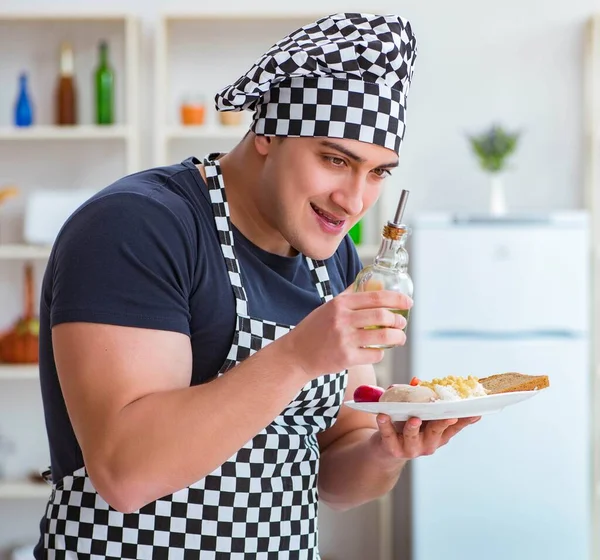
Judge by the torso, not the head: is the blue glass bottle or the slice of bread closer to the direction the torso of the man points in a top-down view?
the slice of bread

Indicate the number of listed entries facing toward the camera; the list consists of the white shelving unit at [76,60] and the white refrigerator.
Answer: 2

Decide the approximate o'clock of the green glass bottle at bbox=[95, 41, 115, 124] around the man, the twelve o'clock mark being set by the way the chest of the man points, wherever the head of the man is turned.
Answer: The green glass bottle is roughly at 7 o'clock from the man.

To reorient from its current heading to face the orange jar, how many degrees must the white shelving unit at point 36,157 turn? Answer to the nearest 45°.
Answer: approximately 45° to its left

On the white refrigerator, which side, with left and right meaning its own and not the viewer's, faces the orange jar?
right

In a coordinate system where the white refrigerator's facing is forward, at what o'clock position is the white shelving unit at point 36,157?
The white shelving unit is roughly at 3 o'clock from the white refrigerator.

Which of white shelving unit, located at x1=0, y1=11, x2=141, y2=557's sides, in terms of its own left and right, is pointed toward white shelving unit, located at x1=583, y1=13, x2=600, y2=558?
left

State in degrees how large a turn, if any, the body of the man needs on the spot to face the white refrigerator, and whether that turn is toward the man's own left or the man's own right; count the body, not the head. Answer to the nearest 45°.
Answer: approximately 90° to the man's own left

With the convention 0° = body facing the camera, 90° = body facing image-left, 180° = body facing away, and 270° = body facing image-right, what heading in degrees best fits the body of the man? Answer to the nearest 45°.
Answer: approximately 315°

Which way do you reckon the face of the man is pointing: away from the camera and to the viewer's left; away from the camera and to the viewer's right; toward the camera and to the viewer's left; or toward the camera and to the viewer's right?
toward the camera and to the viewer's right

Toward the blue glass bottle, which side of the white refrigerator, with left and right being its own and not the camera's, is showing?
right

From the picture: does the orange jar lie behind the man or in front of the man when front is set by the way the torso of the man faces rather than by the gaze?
behind

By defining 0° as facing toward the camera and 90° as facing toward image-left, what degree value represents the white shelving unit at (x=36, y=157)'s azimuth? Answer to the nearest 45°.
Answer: approximately 0°

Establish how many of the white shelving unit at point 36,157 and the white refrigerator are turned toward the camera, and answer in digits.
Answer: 2
